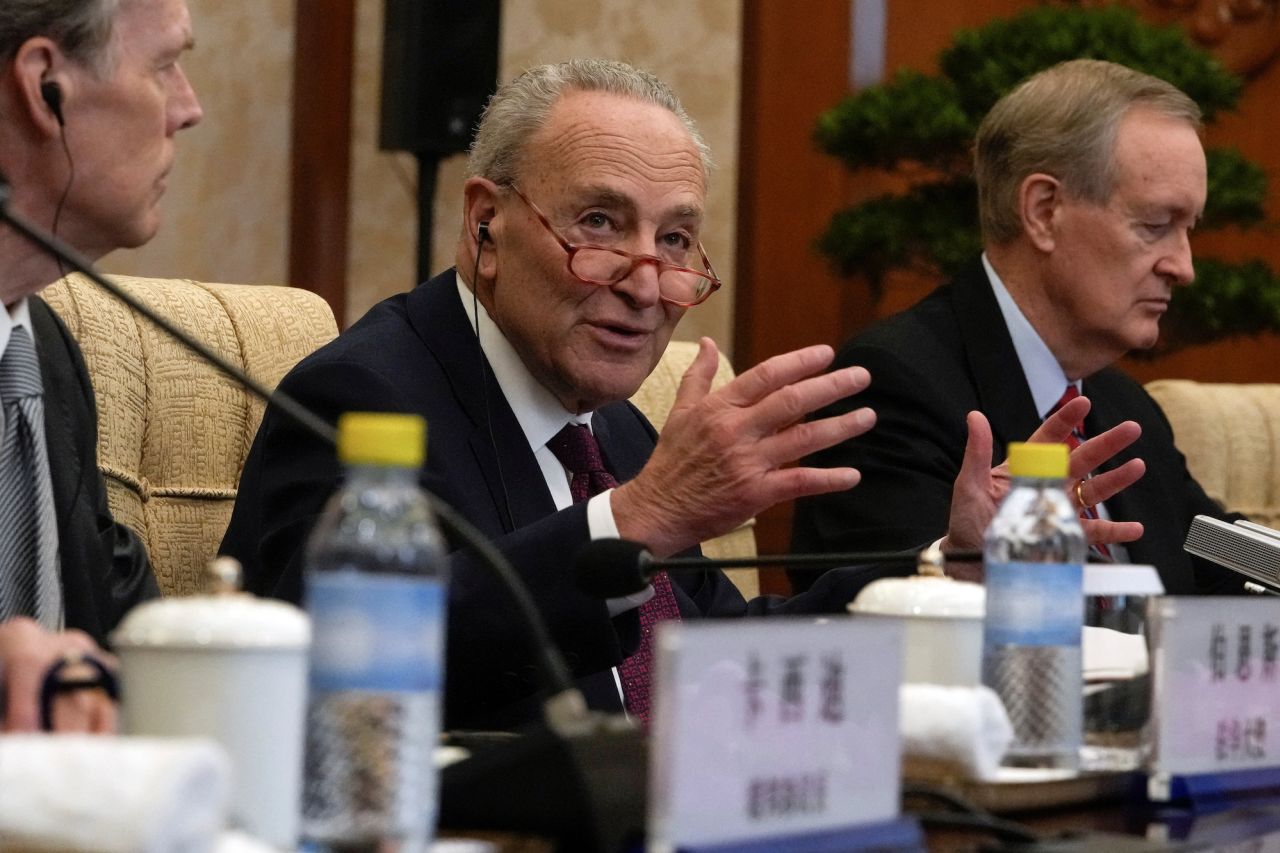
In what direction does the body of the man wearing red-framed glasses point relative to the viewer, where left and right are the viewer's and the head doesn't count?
facing the viewer and to the right of the viewer

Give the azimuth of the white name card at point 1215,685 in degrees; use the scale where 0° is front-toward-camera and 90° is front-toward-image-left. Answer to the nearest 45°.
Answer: approximately 315°

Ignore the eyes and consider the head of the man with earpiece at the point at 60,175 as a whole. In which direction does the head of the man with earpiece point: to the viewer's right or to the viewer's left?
to the viewer's right

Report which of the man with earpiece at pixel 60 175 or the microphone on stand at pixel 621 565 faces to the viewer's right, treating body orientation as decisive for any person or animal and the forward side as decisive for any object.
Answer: the man with earpiece

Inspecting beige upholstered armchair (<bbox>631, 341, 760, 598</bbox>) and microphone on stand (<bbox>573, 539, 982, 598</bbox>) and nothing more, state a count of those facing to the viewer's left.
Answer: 1

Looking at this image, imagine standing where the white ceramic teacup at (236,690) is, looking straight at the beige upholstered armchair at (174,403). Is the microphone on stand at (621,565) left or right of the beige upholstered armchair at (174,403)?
right

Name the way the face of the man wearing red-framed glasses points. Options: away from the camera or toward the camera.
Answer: toward the camera

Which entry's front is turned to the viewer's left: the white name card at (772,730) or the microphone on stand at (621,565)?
the microphone on stand

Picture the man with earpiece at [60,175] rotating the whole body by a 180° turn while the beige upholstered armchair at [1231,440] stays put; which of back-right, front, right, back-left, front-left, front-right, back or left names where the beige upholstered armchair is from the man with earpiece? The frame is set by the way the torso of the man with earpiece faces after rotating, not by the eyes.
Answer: back-right

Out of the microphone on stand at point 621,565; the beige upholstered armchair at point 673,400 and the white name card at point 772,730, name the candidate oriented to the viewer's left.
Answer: the microphone on stand

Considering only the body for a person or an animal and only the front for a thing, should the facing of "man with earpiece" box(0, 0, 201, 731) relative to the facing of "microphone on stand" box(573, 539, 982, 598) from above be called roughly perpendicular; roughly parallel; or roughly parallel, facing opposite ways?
roughly parallel, facing opposite ways

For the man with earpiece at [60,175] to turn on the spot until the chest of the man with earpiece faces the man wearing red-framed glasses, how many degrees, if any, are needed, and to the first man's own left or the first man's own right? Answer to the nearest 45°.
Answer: approximately 45° to the first man's own left

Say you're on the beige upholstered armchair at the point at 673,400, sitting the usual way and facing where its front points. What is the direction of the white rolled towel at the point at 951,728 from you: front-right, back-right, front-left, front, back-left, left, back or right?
front-right

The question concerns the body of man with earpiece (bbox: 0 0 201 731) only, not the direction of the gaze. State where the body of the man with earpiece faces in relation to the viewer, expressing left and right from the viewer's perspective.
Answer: facing to the right of the viewer

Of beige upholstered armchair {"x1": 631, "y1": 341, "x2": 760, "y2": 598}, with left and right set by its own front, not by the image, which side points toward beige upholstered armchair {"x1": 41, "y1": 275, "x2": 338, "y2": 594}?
right
